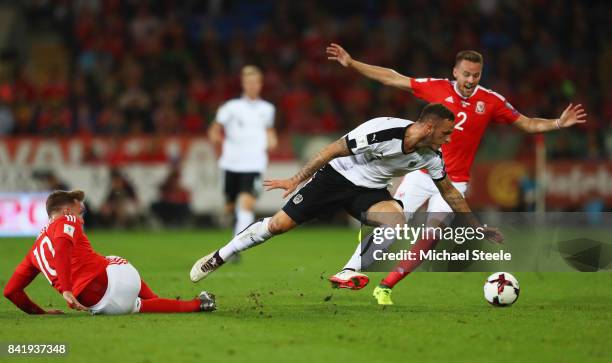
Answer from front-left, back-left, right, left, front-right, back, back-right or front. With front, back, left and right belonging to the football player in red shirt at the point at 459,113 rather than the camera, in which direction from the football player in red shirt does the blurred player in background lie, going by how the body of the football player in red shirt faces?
back-right

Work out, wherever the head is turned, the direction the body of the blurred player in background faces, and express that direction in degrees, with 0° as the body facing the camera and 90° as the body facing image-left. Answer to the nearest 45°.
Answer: approximately 0°

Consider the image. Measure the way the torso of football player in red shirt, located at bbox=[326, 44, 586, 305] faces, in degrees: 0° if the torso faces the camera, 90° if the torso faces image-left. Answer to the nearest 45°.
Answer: approximately 0°

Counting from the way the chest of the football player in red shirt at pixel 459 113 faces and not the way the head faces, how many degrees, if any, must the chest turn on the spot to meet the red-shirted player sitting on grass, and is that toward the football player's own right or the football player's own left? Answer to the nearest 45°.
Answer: approximately 45° to the football player's own right

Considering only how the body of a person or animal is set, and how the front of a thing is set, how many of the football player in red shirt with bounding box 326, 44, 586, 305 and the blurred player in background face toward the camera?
2
